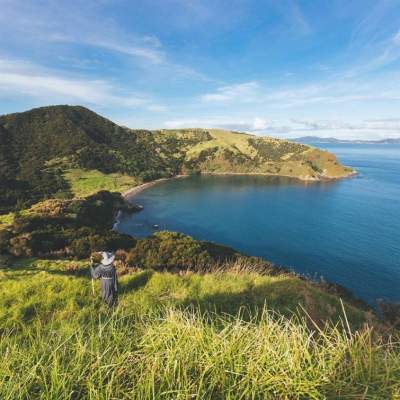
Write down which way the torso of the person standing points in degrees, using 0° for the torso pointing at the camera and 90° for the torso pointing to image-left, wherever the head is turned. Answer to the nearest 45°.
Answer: approximately 135°
